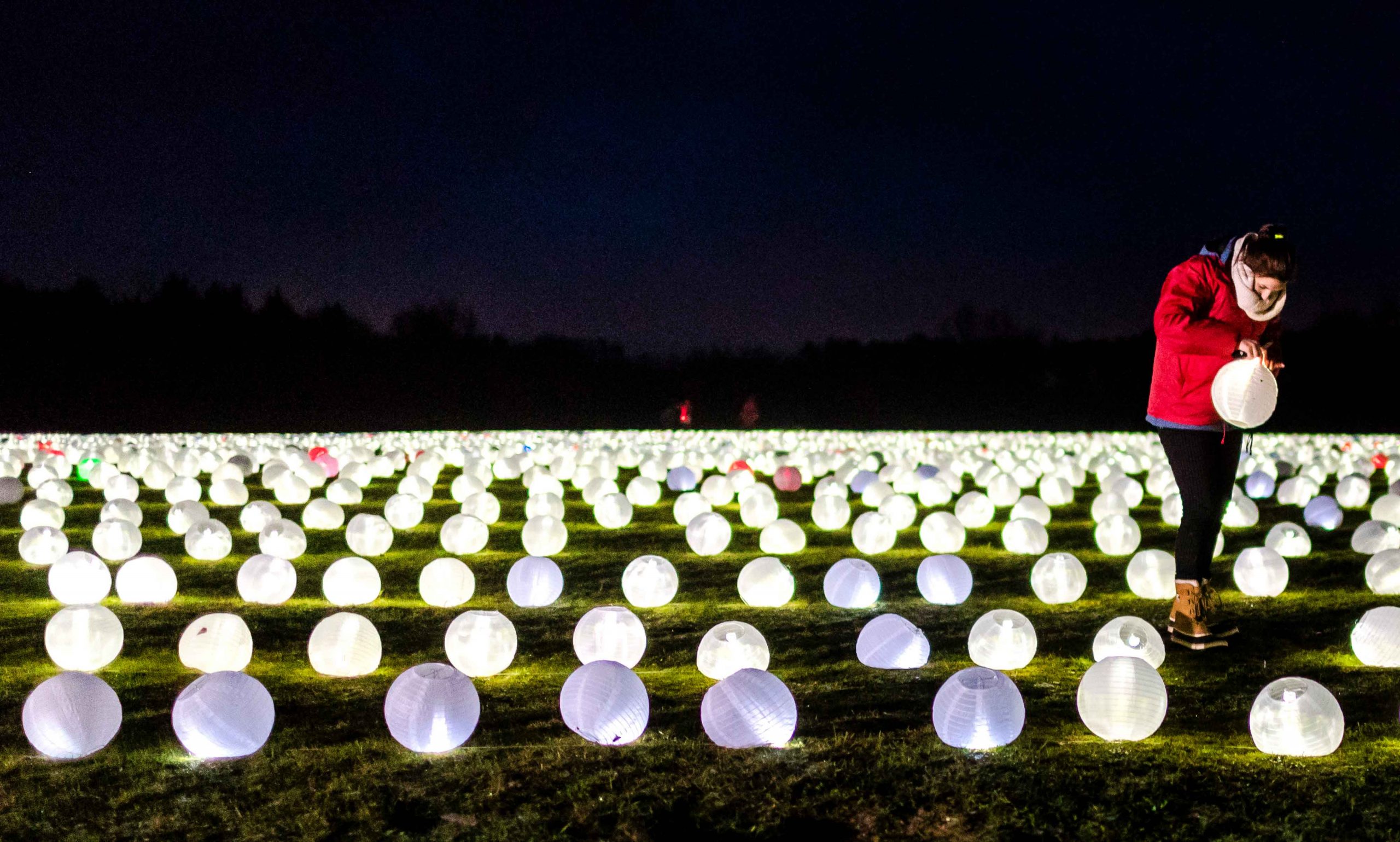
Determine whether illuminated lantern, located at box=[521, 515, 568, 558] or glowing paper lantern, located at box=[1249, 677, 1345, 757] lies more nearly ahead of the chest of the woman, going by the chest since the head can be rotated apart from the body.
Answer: the glowing paper lantern

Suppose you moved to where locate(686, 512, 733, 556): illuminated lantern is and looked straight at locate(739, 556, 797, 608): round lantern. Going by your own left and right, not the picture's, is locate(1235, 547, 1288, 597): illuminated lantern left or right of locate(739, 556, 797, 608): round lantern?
left

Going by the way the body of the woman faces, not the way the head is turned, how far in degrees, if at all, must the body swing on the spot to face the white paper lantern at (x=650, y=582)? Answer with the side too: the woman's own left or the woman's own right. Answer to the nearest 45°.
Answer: approximately 135° to the woman's own right

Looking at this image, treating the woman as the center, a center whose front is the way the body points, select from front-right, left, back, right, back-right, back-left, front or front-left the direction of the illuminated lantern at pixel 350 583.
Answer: back-right

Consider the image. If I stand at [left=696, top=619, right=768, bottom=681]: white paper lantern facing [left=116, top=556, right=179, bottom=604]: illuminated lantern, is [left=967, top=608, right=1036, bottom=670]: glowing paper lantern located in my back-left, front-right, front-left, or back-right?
back-right

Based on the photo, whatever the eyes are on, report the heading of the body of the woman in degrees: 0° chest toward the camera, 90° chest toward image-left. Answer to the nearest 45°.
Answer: approximately 315°

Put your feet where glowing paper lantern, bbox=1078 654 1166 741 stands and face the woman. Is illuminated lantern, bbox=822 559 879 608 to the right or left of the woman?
left

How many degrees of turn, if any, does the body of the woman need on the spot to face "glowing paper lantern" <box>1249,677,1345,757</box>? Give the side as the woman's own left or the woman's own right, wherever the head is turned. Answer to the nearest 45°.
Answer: approximately 45° to the woman's own right
